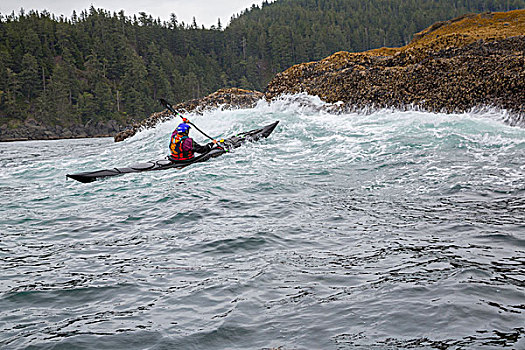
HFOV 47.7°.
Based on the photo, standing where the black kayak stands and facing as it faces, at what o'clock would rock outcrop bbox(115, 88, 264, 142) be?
The rock outcrop is roughly at 11 o'clock from the black kayak.

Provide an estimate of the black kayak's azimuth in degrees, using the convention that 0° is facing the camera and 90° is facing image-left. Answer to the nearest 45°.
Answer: approximately 225°

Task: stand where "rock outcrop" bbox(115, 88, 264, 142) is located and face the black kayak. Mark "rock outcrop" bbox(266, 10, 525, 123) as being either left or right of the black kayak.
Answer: left

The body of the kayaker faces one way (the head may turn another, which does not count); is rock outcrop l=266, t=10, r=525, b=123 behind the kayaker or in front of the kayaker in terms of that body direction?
in front

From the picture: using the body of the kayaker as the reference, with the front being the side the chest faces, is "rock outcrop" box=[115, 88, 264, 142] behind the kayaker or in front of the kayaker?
in front

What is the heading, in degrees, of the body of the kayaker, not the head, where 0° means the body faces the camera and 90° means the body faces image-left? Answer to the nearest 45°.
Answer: approximately 225°
